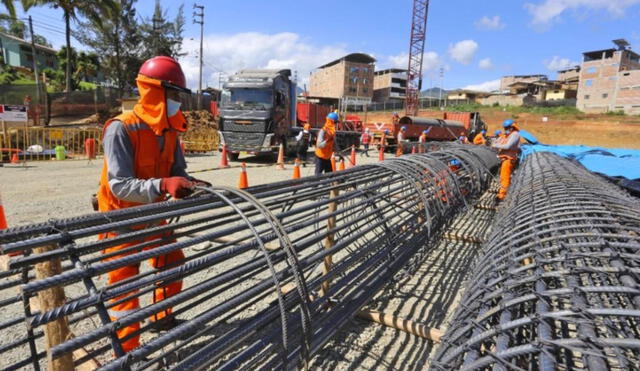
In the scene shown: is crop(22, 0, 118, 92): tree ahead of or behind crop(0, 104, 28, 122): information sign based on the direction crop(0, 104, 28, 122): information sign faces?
behind

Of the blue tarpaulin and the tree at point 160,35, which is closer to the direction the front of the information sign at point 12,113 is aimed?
the blue tarpaulin

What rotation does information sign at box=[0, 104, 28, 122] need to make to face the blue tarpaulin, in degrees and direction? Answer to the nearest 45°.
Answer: approximately 45° to its left

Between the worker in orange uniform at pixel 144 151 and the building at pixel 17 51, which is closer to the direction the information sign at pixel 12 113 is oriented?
the worker in orange uniform

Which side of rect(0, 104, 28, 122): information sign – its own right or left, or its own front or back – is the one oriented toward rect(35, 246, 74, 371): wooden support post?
front

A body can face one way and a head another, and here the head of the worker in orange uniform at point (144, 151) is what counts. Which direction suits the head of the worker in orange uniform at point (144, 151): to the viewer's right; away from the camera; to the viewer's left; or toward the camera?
to the viewer's right

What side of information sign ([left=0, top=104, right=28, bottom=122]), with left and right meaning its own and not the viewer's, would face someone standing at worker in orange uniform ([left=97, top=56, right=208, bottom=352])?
front

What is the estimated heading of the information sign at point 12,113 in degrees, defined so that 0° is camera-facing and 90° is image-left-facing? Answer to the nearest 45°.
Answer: approximately 0°

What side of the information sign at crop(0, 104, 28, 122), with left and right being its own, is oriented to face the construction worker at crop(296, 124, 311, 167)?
left

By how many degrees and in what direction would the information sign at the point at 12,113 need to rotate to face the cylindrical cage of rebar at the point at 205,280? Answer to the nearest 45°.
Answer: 0° — it already faces it

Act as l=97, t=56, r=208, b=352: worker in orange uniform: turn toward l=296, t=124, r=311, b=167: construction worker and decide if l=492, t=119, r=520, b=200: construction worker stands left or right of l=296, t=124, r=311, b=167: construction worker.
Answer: right
